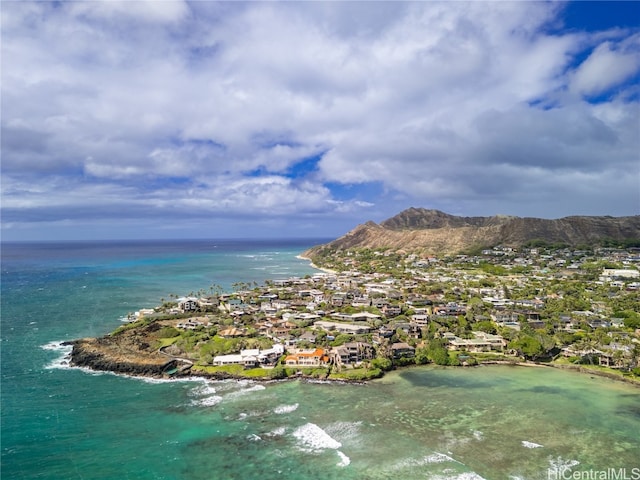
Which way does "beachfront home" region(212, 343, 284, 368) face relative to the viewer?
toward the camera

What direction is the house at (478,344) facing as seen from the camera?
toward the camera

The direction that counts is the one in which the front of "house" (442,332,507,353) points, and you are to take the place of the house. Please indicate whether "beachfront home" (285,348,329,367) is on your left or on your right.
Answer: on your right

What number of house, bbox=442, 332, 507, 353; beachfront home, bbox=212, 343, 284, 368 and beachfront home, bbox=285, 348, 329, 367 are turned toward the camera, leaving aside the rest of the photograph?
3

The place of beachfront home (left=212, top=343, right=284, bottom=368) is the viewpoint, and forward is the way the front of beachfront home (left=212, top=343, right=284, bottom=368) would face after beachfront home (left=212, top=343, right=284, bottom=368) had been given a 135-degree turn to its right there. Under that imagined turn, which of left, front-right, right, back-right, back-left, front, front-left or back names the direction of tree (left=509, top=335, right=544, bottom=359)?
back-right

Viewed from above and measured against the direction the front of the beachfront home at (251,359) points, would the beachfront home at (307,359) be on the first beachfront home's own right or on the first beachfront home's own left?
on the first beachfront home's own left

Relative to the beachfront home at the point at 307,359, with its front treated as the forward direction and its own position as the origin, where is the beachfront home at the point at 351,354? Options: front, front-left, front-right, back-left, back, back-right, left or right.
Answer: left

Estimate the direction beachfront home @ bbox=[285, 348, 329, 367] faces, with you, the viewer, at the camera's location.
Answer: facing the viewer

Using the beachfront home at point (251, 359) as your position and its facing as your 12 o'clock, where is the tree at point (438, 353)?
The tree is roughly at 9 o'clock from the beachfront home.

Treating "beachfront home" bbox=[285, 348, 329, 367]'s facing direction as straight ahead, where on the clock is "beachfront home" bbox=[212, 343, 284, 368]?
"beachfront home" bbox=[212, 343, 284, 368] is roughly at 3 o'clock from "beachfront home" bbox=[285, 348, 329, 367].

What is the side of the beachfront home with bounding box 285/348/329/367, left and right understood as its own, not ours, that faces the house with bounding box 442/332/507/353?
left

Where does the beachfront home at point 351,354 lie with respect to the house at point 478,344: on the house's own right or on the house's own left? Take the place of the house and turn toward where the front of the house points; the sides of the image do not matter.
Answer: on the house's own right

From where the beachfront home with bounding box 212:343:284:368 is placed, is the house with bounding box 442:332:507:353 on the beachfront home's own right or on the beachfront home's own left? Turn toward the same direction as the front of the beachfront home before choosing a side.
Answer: on the beachfront home's own left

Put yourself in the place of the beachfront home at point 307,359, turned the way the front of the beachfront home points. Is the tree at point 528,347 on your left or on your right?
on your left

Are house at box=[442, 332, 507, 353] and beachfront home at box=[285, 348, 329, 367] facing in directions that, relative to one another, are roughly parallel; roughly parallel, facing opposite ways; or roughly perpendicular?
roughly parallel

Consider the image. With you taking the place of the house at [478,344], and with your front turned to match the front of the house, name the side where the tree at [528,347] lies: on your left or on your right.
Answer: on your left
